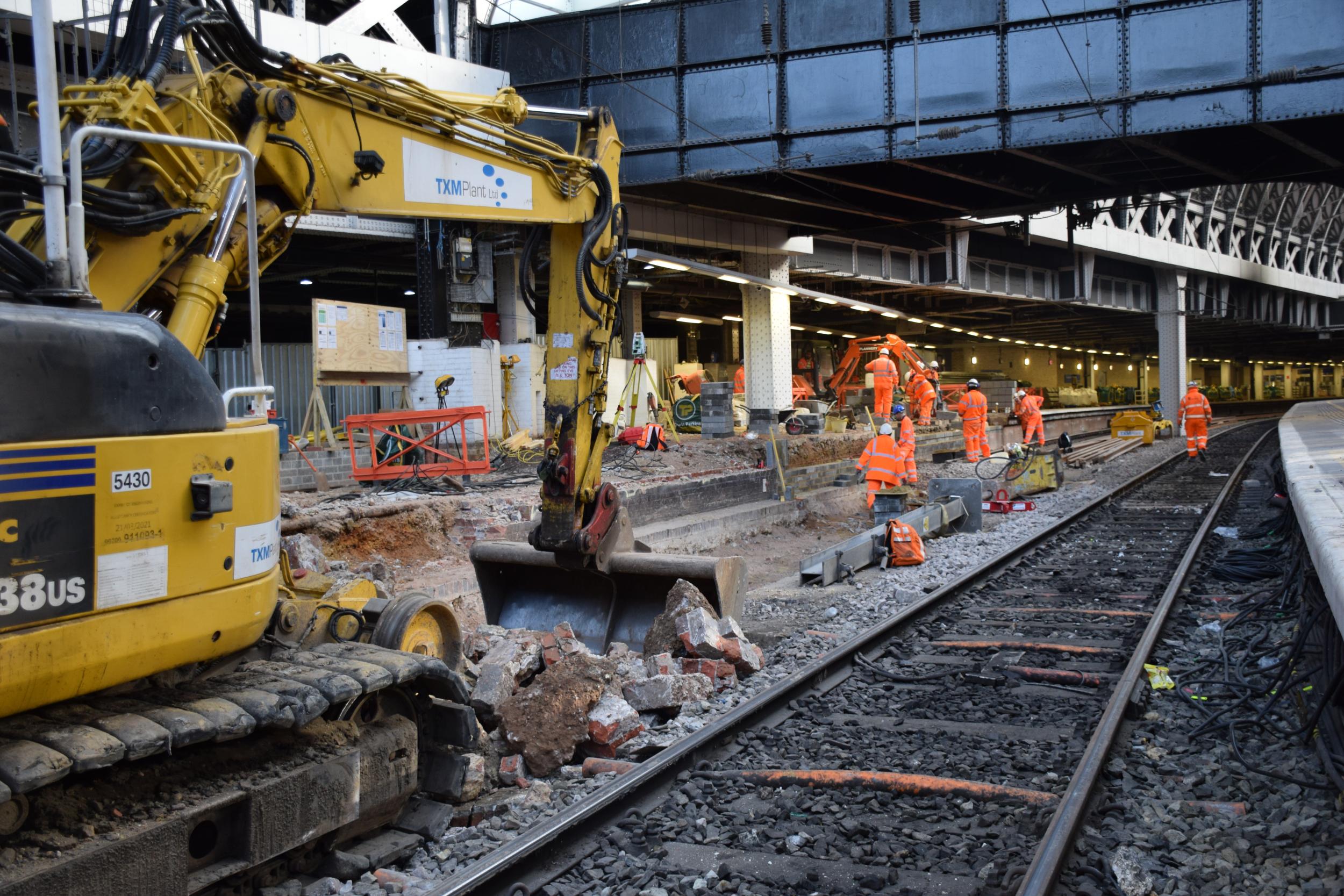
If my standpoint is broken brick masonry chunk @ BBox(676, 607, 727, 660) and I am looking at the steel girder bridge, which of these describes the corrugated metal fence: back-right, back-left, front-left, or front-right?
front-left

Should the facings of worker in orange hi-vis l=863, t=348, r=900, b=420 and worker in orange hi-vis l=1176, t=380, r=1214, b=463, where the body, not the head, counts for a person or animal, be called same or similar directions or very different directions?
same or similar directions

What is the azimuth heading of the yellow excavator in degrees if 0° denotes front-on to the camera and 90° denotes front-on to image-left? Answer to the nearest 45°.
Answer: approximately 225°

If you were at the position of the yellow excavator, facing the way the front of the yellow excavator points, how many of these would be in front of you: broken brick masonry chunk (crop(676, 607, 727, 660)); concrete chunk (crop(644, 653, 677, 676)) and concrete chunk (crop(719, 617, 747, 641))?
3

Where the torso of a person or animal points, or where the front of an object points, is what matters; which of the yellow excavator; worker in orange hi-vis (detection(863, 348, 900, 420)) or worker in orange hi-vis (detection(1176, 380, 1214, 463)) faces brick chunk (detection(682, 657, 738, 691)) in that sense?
the yellow excavator

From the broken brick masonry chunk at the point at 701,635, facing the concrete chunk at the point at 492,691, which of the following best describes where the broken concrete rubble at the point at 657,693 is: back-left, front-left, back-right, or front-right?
front-left
